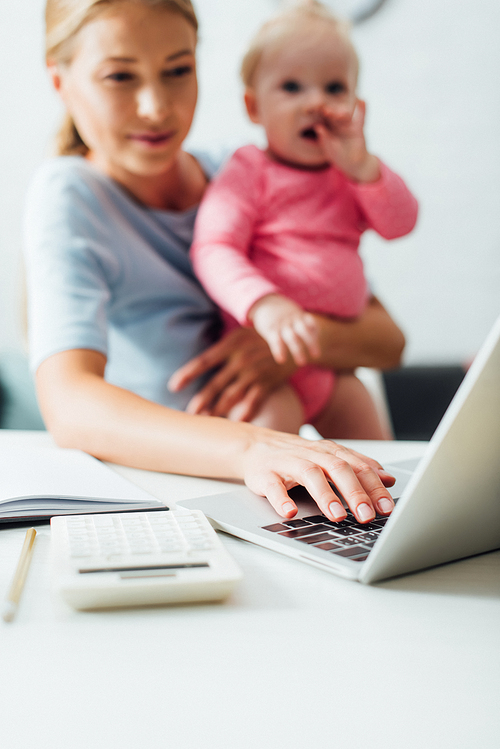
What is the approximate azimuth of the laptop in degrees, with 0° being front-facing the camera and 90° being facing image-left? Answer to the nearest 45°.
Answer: approximately 135°

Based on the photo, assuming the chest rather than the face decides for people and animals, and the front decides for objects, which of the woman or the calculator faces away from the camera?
the calculator

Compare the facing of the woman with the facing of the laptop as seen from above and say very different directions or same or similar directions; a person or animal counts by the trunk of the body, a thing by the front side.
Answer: very different directions

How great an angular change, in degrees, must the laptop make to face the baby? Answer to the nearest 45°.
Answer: approximately 45° to its right

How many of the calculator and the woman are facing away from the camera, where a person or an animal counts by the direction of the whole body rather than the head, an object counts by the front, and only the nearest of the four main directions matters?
1

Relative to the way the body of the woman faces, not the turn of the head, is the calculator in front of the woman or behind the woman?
in front

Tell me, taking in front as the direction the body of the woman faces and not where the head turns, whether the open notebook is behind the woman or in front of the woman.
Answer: in front

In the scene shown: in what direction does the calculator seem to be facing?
away from the camera

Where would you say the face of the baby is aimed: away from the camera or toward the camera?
toward the camera

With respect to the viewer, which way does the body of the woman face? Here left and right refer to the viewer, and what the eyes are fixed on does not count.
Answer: facing the viewer and to the right of the viewer
